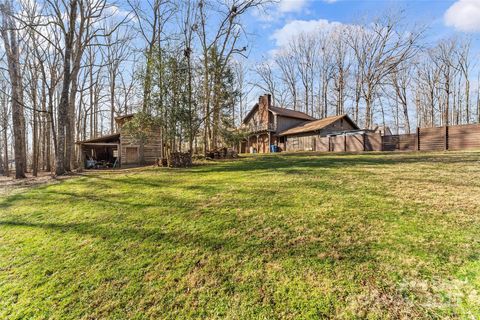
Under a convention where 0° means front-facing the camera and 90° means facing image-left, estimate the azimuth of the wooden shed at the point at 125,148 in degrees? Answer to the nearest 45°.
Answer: approximately 0°

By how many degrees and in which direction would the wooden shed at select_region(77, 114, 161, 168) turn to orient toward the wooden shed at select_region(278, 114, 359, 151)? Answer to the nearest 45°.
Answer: approximately 90° to its left

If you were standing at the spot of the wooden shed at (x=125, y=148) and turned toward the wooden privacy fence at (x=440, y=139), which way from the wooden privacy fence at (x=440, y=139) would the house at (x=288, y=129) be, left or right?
left

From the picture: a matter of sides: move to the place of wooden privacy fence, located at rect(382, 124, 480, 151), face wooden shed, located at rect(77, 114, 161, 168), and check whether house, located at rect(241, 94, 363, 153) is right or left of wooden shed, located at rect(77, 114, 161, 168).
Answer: right

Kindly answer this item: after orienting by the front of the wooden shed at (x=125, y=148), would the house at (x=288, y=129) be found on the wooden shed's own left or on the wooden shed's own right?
on the wooden shed's own left
